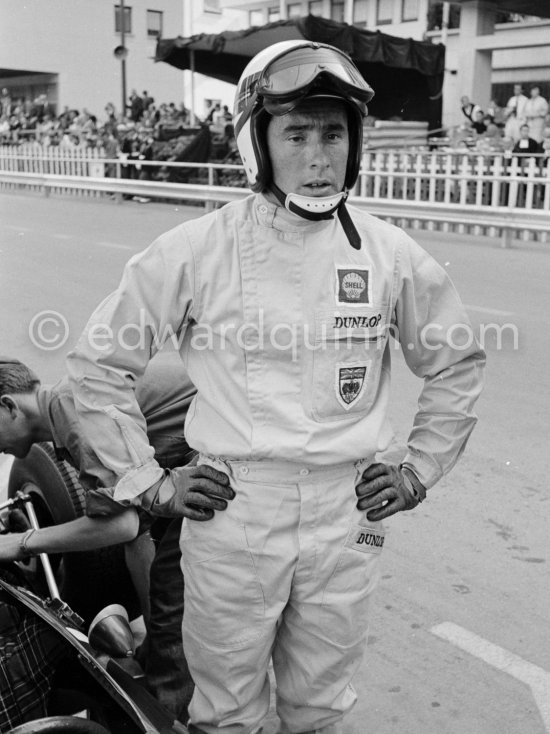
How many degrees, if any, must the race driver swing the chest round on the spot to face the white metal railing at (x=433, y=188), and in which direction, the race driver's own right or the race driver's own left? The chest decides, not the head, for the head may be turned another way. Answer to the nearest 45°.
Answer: approximately 180°

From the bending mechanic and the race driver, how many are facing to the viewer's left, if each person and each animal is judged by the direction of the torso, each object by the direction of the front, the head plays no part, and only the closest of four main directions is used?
1

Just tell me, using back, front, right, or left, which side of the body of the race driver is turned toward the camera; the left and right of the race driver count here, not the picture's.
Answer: front

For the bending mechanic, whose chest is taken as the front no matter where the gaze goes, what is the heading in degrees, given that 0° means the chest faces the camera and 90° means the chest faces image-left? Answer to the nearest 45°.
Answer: approximately 90°

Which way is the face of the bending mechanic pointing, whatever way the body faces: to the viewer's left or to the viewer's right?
to the viewer's left

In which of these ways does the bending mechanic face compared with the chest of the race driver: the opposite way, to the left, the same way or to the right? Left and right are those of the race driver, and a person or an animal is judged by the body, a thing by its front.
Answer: to the right

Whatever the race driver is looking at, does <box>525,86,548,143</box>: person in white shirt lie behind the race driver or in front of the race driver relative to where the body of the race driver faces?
behind

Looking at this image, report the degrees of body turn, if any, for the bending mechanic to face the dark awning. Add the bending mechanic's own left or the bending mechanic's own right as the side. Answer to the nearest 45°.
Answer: approximately 90° to the bending mechanic's own right

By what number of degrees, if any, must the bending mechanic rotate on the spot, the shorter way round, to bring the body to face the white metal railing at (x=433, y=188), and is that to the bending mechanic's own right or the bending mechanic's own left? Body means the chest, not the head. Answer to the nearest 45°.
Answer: approximately 135° to the bending mechanic's own right

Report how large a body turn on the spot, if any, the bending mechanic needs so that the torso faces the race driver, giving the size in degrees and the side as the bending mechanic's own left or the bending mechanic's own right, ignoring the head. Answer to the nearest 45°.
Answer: approximately 135° to the bending mechanic's own left

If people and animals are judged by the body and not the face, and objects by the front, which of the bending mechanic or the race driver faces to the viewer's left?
the bending mechanic

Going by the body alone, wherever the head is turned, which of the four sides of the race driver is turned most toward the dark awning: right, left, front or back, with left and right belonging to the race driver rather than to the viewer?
back
